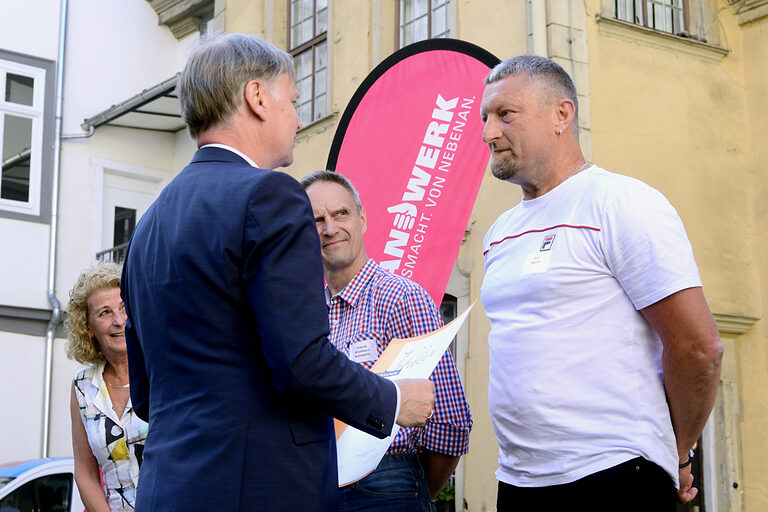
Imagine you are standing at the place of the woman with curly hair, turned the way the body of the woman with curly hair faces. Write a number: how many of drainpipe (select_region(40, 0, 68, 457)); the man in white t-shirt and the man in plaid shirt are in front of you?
2

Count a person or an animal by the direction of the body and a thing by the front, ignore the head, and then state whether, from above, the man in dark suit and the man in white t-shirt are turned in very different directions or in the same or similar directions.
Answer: very different directions

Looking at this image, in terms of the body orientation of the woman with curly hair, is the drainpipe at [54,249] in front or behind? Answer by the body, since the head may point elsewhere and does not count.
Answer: behind

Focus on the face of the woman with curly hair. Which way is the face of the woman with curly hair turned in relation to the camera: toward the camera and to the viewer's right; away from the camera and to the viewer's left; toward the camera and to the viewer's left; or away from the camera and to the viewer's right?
toward the camera and to the viewer's right

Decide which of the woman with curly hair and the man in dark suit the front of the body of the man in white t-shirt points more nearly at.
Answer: the man in dark suit

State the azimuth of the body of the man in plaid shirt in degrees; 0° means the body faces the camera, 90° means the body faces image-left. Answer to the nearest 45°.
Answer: approximately 45°

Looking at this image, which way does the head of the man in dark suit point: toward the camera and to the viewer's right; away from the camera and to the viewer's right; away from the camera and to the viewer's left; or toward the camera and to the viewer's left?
away from the camera and to the viewer's right

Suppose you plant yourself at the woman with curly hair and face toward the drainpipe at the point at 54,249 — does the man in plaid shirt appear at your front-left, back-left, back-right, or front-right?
back-right

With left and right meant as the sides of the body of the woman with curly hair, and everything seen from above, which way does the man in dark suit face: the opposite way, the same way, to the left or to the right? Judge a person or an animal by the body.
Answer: to the left

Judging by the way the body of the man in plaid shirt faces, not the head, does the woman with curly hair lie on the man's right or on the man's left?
on the man's right

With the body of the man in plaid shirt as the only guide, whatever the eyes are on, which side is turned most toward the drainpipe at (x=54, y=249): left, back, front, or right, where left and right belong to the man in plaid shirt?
right

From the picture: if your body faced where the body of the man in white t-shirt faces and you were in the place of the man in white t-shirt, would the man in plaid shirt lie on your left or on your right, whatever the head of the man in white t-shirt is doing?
on your right
